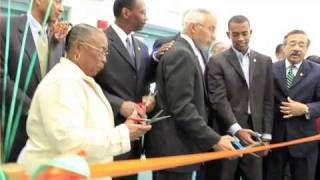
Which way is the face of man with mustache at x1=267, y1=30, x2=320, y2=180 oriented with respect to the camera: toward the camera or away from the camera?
toward the camera

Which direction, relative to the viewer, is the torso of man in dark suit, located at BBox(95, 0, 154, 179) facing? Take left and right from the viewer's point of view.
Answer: facing the viewer and to the right of the viewer

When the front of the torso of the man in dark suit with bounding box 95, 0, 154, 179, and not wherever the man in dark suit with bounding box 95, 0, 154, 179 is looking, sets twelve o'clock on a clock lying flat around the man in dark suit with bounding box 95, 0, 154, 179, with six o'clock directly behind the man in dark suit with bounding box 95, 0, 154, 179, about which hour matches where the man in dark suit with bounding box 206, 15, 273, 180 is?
the man in dark suit with bounding box 206, 15, 273, 180 is roughly at 10 o'clock from the man in dark suit with bounding box 95, 0, 154, 179.

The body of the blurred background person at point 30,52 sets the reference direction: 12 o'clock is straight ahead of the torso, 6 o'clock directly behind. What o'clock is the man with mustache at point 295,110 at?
The man with mustache is roughly at 10 o'clock from the blurred background person.

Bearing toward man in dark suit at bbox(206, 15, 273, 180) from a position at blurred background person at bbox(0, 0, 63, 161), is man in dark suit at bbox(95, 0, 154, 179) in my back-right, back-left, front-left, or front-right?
front-left

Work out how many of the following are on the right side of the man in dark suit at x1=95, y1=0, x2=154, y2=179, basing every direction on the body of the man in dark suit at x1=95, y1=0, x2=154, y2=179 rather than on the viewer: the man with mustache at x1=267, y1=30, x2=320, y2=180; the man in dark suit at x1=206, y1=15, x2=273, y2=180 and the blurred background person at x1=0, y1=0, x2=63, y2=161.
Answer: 1

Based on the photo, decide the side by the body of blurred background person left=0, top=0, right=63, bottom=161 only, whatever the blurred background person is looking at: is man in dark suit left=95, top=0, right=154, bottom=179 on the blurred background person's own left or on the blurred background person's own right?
on the blurred background person's own left

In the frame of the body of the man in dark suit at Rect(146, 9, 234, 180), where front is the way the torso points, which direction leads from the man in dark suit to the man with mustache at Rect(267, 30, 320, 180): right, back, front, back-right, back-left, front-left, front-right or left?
front-left

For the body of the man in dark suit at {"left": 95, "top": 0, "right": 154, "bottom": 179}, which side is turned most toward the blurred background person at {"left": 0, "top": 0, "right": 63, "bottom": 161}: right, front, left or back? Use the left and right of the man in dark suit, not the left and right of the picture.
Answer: right

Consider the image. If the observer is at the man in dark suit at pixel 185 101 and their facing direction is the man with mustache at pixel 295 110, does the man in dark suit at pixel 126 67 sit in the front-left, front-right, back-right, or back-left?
back-left

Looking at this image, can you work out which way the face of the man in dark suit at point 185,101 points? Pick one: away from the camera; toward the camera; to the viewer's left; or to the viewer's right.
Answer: to the viewer's right

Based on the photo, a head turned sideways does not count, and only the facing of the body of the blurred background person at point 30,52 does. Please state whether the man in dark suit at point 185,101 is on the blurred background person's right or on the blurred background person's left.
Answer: on the blurred background person's left
